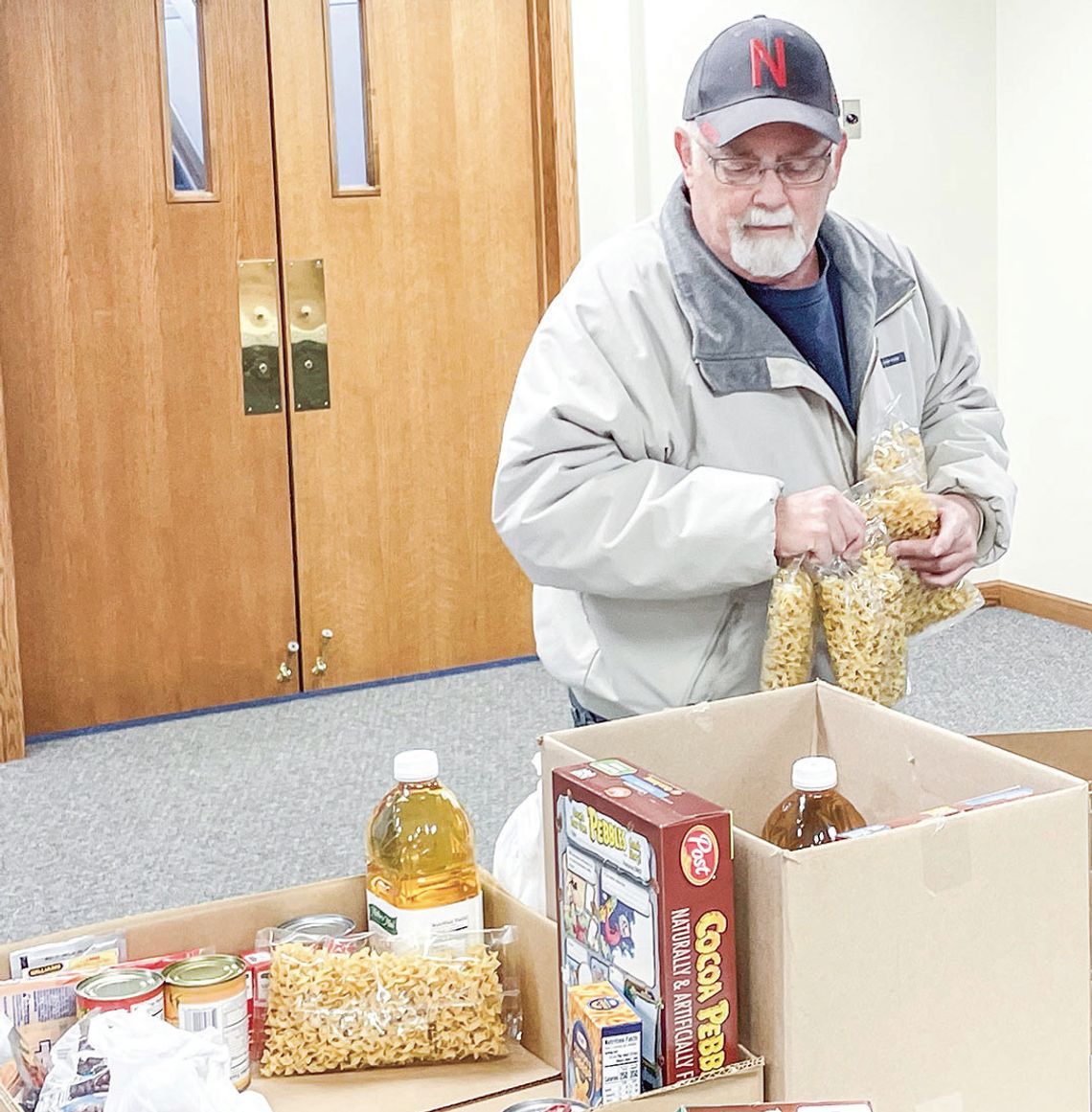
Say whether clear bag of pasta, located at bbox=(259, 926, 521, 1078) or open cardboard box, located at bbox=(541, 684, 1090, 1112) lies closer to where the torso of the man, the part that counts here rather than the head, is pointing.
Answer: the open cardboard box

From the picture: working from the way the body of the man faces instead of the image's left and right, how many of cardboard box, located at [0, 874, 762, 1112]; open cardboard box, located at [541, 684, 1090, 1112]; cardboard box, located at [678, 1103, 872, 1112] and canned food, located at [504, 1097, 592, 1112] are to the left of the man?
0

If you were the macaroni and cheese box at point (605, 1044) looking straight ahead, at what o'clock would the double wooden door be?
The double wooden door is roughly at 4 o'clock from the macaroni and cheese box.

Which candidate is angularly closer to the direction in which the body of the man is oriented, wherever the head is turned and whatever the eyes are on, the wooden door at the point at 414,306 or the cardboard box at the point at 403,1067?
the cardboard box

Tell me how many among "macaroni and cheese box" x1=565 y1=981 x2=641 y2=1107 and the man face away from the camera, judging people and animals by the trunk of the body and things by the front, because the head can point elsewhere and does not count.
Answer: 0

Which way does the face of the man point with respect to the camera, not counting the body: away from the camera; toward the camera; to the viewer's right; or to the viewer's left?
toward the camera

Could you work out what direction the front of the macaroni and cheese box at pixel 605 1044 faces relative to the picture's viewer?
facing the viewer and to the left of the viewer

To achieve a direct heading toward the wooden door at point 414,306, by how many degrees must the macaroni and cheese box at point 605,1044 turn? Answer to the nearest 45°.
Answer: approximately 135° to its right
